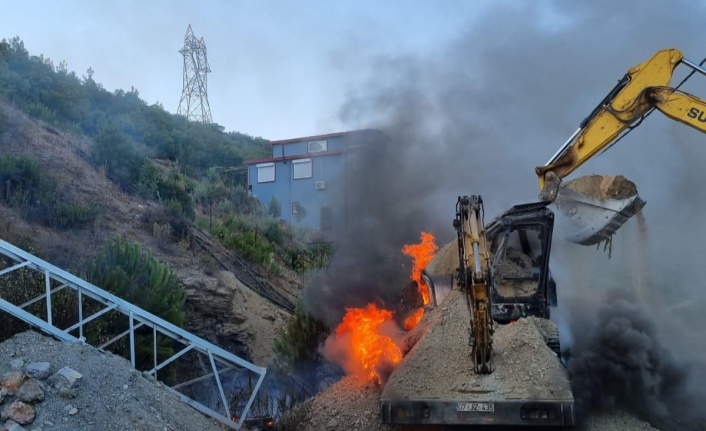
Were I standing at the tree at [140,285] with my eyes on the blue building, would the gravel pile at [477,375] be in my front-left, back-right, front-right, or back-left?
back-right

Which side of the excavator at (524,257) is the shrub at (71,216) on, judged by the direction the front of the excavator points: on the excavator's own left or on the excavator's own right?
on the excavator's own right

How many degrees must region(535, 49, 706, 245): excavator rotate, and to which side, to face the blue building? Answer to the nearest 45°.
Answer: approximately 45° to its right

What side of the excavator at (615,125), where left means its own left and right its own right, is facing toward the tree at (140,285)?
front

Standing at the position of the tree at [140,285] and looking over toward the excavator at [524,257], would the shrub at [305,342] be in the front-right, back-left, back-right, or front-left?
front-left

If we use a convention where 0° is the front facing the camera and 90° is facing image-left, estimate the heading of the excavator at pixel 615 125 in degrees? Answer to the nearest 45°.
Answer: approximately 90°

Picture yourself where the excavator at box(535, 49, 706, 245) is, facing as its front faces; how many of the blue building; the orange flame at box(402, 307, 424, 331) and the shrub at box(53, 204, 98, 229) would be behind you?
0

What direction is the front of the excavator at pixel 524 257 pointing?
toward the camera

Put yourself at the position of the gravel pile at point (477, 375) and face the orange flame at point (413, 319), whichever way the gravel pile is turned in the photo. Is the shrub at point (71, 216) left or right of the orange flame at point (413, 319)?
left

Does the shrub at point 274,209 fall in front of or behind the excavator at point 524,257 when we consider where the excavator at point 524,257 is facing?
behind

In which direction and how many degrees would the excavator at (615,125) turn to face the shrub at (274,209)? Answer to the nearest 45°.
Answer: approximately 45° to its right

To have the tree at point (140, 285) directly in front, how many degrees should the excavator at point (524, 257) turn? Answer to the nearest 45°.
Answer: approximately 90° to its right

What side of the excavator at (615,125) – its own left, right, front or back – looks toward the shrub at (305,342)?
front
